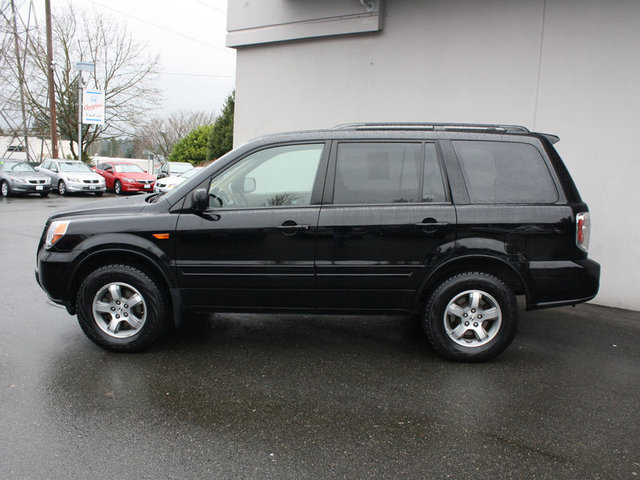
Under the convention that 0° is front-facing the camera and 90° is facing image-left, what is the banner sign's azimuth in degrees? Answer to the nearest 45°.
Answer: approximately 0°

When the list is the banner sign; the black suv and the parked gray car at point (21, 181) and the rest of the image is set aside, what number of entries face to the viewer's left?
1

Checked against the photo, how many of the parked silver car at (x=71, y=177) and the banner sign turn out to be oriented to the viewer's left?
0

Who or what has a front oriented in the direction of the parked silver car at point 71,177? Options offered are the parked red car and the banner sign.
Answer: the banner sign

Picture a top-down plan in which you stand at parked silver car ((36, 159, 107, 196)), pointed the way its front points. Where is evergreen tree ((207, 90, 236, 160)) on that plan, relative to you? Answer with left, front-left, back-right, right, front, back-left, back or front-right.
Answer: left

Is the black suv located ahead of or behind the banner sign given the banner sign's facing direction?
ahead

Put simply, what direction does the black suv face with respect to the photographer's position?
facing to the left of the viewer

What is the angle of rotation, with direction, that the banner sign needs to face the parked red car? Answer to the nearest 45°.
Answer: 0° — it already faces it
